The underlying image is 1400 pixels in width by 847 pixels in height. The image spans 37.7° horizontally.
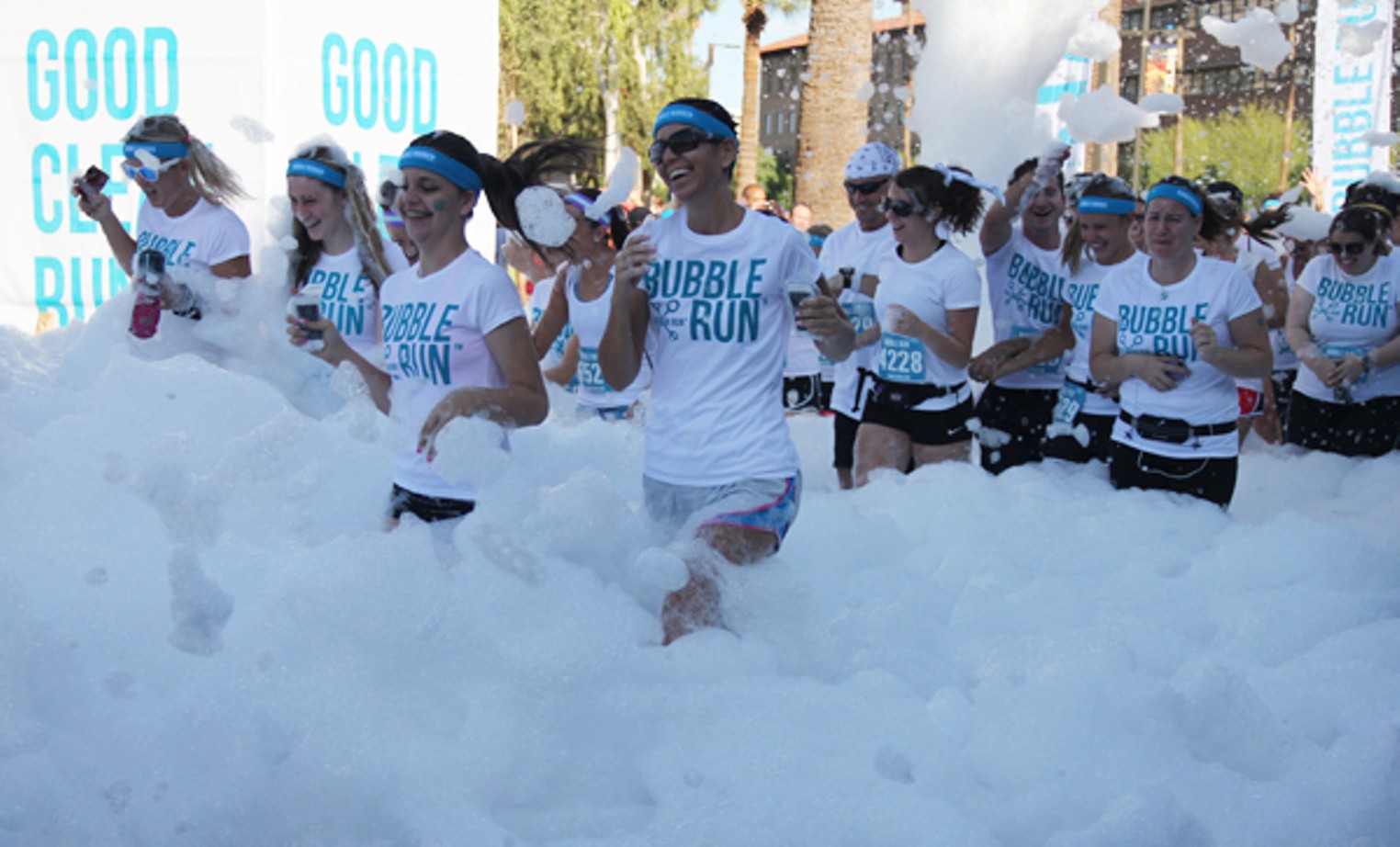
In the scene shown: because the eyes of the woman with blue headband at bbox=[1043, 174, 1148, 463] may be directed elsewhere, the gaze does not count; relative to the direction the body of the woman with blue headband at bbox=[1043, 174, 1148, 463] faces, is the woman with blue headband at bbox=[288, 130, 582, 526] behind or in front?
in front

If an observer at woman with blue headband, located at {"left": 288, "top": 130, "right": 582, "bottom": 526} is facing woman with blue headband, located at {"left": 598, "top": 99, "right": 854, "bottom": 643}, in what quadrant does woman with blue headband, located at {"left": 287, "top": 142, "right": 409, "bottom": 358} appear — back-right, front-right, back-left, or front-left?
back-left

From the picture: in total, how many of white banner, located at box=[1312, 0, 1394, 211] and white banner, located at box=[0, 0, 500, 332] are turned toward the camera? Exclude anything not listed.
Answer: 2

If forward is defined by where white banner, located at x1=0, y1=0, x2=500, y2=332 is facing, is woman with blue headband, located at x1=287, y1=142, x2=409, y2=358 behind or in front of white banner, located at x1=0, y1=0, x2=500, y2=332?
in front

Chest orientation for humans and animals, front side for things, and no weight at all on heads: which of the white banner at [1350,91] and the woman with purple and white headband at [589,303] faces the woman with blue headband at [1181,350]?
the white banner

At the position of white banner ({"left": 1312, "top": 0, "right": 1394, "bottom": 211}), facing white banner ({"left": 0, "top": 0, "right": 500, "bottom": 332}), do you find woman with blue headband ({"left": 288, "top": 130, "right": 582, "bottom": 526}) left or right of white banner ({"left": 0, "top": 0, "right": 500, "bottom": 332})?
left

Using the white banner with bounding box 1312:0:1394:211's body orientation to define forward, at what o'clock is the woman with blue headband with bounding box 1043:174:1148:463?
The woman with blue headband is roughly at 12 o'clock from the white banner.

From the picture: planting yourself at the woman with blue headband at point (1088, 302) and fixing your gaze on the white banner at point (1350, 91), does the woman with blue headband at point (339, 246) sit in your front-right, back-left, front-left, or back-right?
back-left

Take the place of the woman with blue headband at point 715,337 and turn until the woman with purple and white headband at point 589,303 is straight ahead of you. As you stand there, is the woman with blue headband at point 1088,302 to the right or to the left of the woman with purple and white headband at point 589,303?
right
